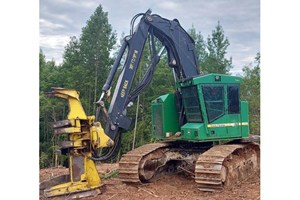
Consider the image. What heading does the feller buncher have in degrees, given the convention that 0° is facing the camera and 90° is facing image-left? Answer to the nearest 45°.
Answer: approximately 45°

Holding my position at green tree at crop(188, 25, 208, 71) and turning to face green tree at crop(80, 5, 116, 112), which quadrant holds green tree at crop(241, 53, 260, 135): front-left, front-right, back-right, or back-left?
back-left

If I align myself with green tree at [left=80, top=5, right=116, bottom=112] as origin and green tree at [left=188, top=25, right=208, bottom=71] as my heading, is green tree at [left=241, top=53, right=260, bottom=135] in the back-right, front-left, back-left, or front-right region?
front-right
